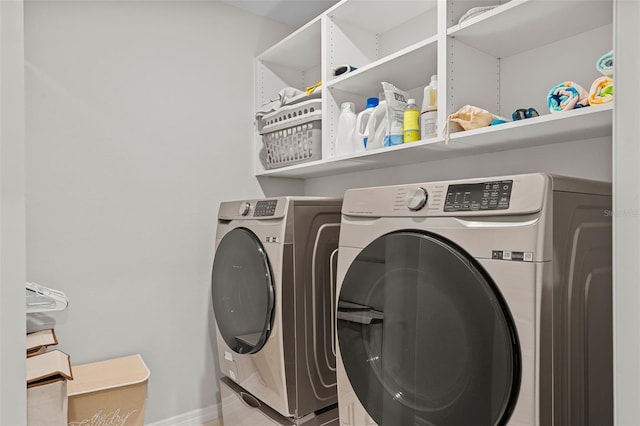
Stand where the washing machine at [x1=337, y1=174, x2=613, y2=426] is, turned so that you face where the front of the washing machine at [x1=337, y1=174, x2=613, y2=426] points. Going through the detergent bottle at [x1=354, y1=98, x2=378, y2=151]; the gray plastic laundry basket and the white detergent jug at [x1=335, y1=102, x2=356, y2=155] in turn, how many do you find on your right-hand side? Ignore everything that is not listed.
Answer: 3

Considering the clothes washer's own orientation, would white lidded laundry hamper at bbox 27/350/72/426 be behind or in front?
in front

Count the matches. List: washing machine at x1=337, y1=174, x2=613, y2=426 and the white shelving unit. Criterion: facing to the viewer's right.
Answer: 0

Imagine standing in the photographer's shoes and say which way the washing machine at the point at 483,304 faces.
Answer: facing the viewer and to the left of the viewer

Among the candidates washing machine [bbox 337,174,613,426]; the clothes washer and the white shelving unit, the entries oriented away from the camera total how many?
0

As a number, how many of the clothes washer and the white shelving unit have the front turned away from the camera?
0

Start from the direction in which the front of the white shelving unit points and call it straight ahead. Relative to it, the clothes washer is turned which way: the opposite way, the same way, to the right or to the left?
the same way

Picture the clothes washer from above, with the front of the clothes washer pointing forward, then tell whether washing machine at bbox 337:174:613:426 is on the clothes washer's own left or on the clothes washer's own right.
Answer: on the clothes washer's own left

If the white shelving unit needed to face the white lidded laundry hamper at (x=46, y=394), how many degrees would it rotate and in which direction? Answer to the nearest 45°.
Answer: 0° — it already faces it

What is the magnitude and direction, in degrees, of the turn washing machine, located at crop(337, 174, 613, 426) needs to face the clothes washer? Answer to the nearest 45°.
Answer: approximately 90° to its right

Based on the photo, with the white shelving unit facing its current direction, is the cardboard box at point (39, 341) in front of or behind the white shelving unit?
in front

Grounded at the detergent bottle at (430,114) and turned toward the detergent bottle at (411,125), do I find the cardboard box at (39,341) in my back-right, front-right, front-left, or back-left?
front-left
